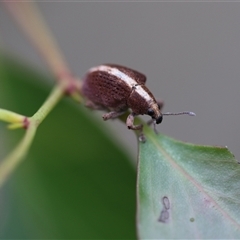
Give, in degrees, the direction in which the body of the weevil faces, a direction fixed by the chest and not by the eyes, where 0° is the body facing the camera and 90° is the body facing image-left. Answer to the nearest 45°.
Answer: approximately 315°
